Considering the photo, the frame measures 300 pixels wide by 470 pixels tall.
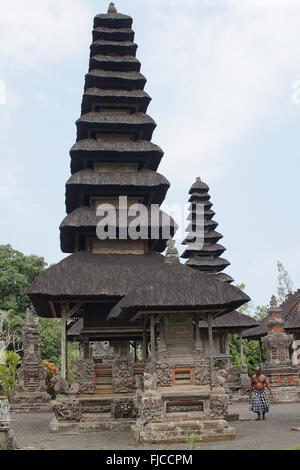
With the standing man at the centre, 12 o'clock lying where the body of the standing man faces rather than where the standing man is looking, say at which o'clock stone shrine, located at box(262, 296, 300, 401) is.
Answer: The stone shrine is roughly at 6 o'clock from the standing man.

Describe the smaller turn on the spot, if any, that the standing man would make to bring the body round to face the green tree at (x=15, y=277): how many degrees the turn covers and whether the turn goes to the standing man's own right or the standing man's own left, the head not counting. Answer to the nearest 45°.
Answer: approximately 135° to the standing man's own right

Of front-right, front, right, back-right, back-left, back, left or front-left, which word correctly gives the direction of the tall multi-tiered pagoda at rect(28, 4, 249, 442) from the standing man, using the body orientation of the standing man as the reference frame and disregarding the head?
right

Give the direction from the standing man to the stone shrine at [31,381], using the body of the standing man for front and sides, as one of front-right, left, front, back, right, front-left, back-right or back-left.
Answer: back-right

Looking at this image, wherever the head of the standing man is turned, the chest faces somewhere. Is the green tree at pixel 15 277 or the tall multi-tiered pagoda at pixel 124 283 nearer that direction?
the tall multi-tiered pagoda

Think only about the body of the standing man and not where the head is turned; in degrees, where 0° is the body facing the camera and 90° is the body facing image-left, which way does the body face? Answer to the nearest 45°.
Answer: approximately 0°
